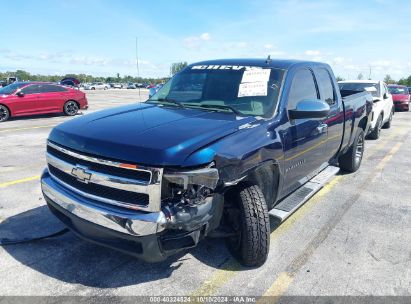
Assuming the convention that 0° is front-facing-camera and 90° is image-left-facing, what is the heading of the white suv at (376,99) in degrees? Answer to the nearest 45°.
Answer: approximately 45°

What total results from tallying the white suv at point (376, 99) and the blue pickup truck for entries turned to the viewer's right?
0

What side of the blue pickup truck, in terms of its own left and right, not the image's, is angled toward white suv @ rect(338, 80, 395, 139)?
back

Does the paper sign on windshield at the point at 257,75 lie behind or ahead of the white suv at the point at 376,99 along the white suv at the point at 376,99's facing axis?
ahead

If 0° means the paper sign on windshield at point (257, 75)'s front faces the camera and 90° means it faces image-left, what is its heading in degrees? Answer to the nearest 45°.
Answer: approximately 45°

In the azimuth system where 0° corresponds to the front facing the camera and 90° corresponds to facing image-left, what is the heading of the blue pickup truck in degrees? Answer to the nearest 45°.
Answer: approximately 45°

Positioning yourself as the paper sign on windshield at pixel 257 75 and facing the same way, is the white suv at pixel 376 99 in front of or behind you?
behind

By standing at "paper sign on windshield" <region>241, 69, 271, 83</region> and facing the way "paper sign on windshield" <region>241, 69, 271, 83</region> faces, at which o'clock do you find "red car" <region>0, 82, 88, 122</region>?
The red car is roughly at 3 o'clock from the paper sign on windshield.

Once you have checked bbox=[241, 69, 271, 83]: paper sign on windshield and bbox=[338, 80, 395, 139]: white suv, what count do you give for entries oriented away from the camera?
0
